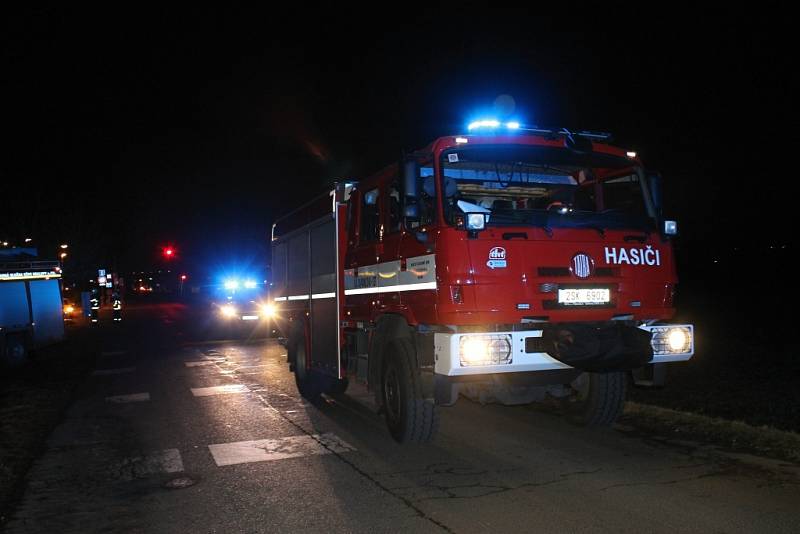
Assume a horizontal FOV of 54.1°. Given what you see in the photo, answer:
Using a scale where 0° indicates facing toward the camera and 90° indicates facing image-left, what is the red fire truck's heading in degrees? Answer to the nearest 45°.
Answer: approximately 315°

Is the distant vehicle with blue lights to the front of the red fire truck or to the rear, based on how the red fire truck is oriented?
to the rear
